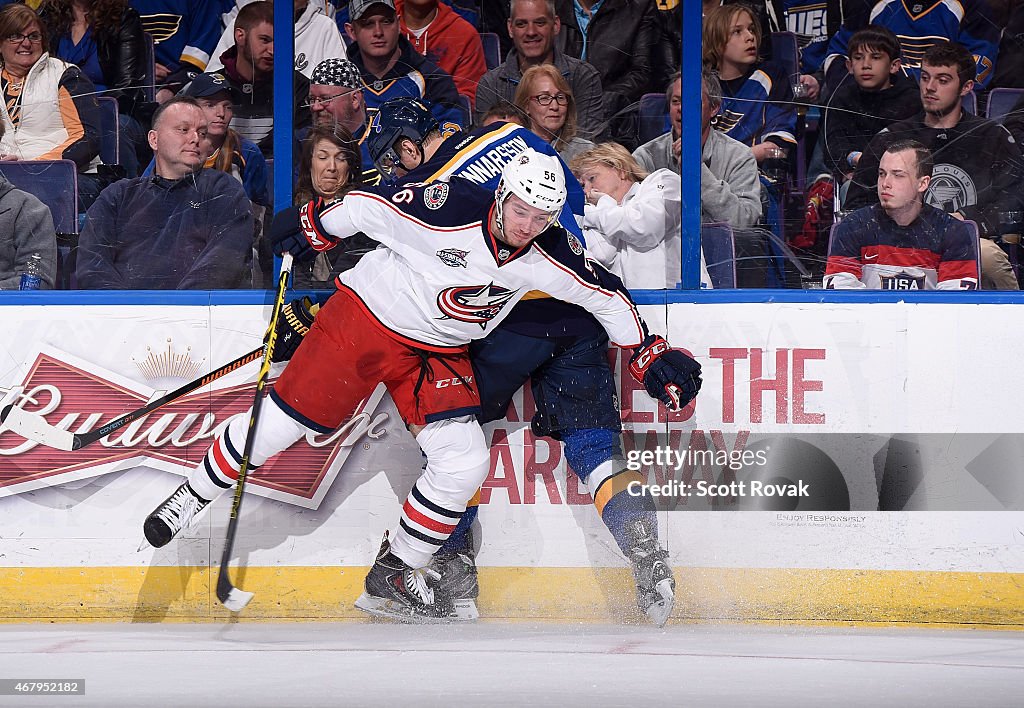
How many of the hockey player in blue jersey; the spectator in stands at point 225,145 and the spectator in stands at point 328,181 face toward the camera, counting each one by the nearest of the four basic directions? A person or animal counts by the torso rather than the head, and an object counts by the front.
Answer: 2

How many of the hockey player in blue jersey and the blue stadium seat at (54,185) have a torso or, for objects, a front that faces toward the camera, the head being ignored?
1

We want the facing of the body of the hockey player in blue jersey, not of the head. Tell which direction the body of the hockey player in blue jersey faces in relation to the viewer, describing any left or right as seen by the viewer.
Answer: facing away from the viewer and to the left of the viewer

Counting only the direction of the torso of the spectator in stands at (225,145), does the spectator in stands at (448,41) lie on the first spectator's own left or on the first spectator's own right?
on the first spectator's own left
